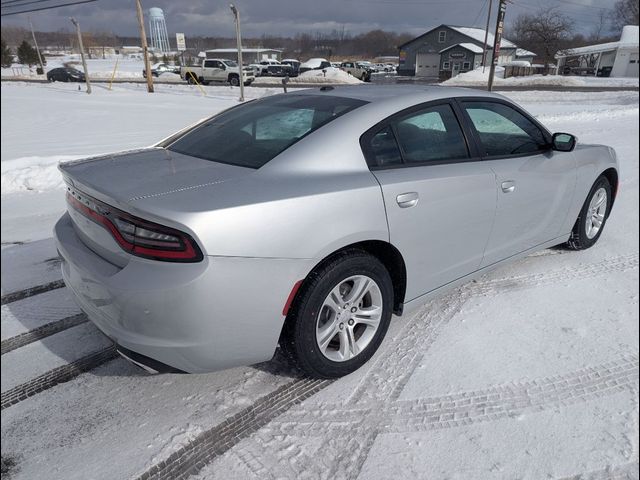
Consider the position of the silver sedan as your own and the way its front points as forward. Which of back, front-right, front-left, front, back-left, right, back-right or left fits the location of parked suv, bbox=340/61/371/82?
front-left

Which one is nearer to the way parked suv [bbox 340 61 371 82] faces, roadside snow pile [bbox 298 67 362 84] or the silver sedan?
the silver sedan

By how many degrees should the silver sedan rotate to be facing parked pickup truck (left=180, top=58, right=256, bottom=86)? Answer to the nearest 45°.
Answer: approximately 45° to its left

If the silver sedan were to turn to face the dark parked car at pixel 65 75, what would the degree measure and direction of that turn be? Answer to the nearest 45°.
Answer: approximately 90° to its left

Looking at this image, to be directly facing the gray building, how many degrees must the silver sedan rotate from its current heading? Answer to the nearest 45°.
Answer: approximately 45° to its left

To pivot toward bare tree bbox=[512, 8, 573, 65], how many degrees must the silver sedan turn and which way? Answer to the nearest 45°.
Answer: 0° — it already faces it

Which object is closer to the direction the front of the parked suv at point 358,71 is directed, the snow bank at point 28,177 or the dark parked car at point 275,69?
the snow bank

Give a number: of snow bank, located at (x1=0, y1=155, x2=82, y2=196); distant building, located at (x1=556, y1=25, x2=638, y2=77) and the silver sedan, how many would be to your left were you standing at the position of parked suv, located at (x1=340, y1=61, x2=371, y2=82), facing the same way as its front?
1

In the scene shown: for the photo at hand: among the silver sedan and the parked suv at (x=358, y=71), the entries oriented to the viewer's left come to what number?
0

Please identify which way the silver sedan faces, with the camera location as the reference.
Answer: facing away from the viewer and to the right of the viewer

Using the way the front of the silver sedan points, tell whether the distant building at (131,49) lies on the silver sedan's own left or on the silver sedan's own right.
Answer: on the silver sedan's own left
